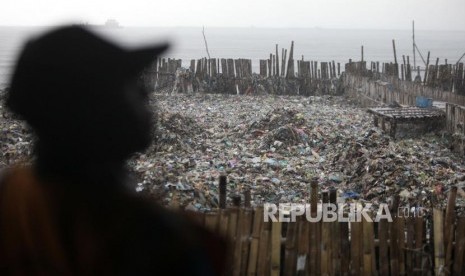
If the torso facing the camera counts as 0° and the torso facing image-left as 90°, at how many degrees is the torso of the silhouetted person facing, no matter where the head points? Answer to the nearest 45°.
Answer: approximately 225°

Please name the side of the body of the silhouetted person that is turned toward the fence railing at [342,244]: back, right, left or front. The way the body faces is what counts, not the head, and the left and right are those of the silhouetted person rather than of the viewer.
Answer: front

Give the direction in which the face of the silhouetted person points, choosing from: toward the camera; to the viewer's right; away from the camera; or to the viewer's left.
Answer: to the viewer's right
